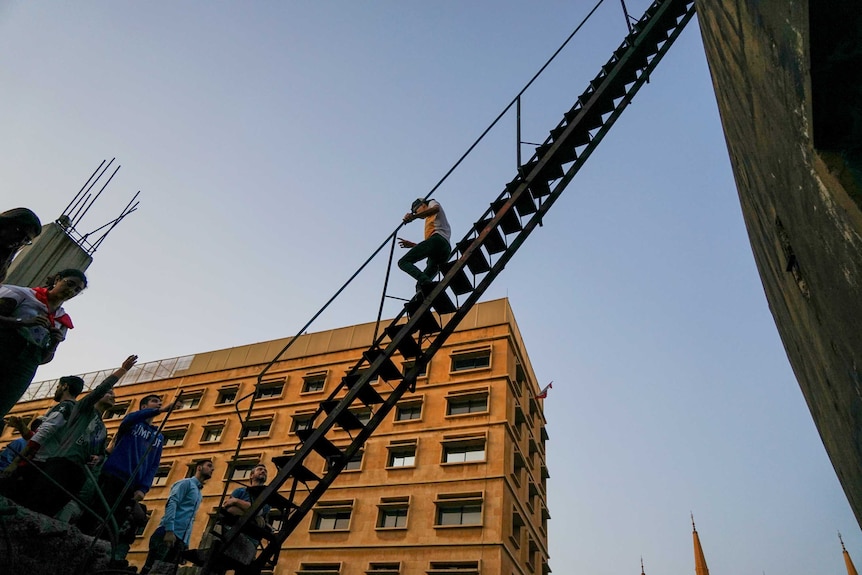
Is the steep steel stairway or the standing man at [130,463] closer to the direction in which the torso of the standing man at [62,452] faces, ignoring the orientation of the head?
the steep steel stairway

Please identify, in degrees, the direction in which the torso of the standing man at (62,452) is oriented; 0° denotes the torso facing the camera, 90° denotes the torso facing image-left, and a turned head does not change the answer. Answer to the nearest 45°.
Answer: approximately 315°
